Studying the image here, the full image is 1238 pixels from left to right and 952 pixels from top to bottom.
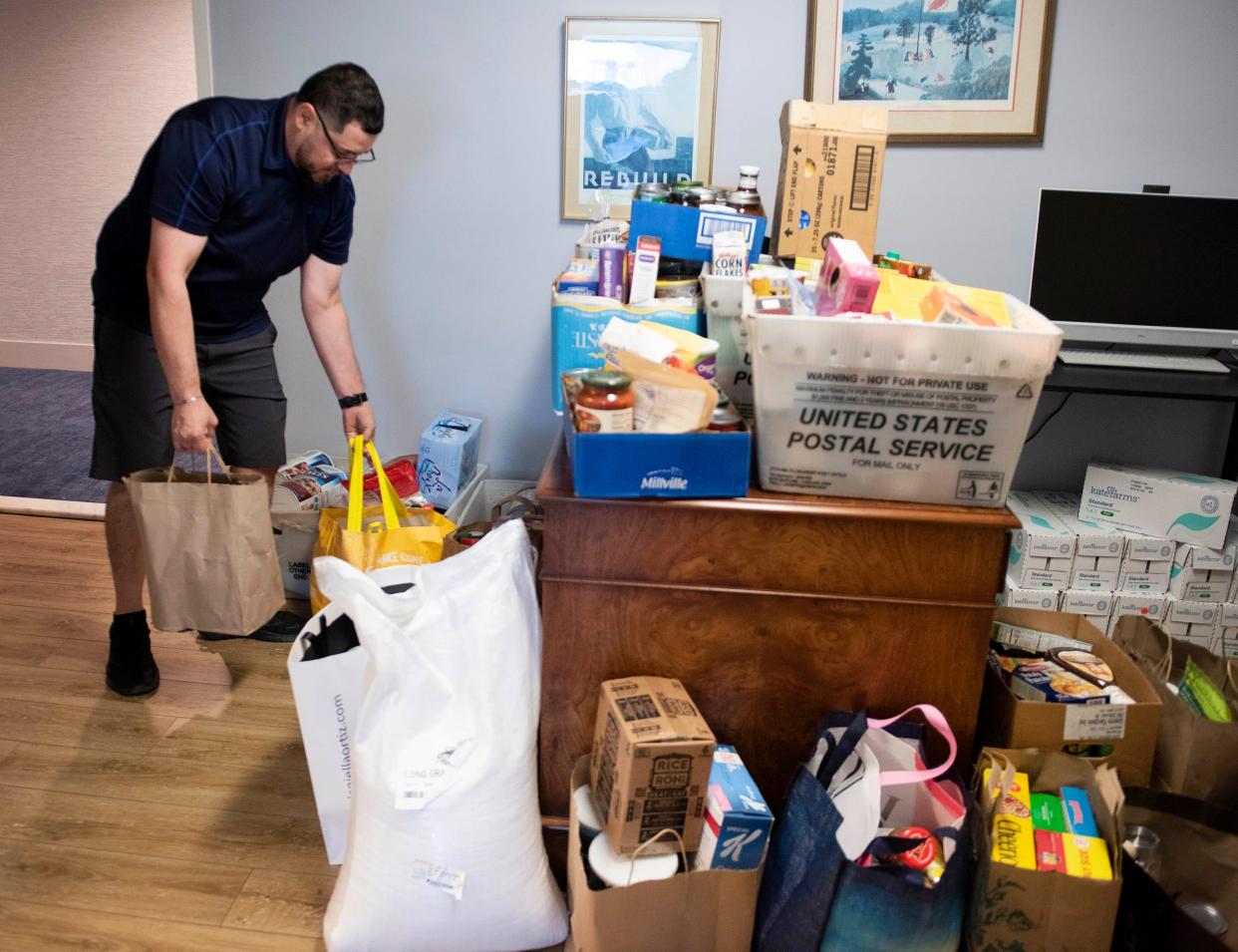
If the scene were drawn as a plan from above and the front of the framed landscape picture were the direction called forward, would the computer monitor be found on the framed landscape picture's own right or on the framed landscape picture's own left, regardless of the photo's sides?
on the framed landscape picture's own left

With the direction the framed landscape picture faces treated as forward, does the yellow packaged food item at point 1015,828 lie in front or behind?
in front

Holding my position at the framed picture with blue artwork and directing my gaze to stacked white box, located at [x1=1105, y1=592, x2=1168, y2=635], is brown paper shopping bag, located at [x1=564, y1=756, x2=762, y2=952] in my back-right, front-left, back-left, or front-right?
front-right

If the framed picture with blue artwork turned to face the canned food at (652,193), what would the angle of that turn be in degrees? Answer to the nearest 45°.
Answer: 0° — it already faces it

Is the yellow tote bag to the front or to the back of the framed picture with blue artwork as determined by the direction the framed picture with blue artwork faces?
to the front

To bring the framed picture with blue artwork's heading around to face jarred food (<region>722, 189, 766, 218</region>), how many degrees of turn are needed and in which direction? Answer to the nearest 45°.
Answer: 0° — it already faces it

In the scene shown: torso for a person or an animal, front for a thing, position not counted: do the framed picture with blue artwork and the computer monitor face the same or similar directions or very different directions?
same or similar directions

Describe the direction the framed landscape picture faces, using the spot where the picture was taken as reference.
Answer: facing the viewer

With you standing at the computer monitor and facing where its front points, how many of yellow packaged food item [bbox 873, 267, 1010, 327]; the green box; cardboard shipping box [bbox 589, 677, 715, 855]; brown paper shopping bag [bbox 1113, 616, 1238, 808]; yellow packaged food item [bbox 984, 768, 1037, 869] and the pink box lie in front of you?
6

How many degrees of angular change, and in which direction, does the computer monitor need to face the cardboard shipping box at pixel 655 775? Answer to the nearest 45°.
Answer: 0° — it already faces it

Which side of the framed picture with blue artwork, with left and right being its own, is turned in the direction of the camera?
front

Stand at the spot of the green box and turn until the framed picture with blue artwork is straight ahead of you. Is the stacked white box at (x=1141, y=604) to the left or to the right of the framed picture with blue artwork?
right

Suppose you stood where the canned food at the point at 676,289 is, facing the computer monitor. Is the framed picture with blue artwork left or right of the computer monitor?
left

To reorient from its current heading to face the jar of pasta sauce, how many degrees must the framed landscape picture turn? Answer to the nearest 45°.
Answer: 0° — it already faces it

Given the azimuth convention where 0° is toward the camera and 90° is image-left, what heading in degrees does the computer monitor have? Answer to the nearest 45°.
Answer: approximately 0°
